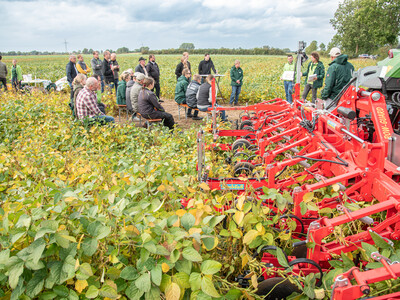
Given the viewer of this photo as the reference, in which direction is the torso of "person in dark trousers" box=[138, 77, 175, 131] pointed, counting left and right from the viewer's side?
facing to the right of the viewer

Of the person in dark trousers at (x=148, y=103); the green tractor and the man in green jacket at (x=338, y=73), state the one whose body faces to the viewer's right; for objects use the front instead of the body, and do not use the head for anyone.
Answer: the person in dark trousers

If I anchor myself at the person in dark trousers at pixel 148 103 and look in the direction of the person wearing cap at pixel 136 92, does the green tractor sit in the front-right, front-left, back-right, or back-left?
back-right

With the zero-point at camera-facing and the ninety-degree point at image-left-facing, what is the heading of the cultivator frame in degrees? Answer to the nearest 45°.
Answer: approximately 225°

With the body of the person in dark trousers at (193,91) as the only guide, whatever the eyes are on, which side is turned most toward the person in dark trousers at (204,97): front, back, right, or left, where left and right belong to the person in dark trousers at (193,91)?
right

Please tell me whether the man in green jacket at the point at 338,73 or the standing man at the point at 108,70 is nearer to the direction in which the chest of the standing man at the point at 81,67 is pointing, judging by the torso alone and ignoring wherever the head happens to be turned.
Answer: the man in green jacket

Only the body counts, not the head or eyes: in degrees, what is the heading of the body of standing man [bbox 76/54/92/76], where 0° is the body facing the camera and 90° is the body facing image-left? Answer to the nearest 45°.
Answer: approximately 315°

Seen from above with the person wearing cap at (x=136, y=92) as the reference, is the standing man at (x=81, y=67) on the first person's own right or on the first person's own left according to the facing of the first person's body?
on the first person's own left

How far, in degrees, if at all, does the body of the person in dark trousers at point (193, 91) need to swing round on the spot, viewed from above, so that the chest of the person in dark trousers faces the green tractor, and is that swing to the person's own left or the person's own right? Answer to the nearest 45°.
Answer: approximately 45° to the person's own right
